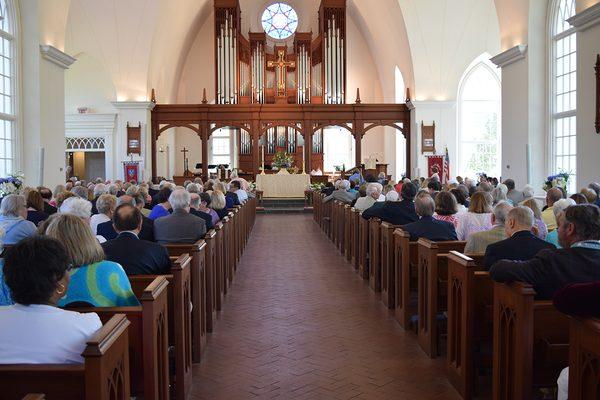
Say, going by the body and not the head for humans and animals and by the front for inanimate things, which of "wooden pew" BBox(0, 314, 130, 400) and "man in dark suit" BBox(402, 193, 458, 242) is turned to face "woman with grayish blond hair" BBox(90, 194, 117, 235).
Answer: the wooden pew

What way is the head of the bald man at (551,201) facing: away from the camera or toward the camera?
away from the camera

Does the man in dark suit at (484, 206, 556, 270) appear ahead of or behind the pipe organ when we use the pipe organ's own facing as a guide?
ahead

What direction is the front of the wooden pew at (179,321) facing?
away from the camera

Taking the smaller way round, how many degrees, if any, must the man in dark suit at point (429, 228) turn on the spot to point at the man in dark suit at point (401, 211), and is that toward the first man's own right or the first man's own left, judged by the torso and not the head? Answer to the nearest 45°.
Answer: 0° — they already face them

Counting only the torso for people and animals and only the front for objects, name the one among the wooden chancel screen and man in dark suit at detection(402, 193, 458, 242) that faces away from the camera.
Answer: the man in dark suit

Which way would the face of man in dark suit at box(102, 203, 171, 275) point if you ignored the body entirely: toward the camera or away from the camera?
away from the camera

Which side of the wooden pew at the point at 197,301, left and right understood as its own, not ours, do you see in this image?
back

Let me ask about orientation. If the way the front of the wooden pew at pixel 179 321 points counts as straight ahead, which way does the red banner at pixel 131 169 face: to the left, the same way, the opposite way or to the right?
the opposite way

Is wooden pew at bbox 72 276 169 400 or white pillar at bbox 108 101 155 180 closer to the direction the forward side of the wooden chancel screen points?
the wooden pew

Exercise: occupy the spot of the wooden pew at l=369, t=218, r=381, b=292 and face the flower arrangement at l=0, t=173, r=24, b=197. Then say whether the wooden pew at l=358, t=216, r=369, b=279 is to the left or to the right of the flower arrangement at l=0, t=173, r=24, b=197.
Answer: right

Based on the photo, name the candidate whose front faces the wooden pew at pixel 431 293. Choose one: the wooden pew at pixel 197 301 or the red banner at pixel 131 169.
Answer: the red banner

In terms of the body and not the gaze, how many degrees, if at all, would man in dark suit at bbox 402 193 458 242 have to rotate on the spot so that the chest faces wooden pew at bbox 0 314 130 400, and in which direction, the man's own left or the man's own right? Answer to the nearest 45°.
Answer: approximately 180°

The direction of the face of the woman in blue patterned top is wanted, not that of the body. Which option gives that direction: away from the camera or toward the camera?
away from the camera

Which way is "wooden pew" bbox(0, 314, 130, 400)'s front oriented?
away from the camera
